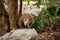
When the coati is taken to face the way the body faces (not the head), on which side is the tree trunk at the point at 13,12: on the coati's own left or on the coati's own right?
on the coati's own right
